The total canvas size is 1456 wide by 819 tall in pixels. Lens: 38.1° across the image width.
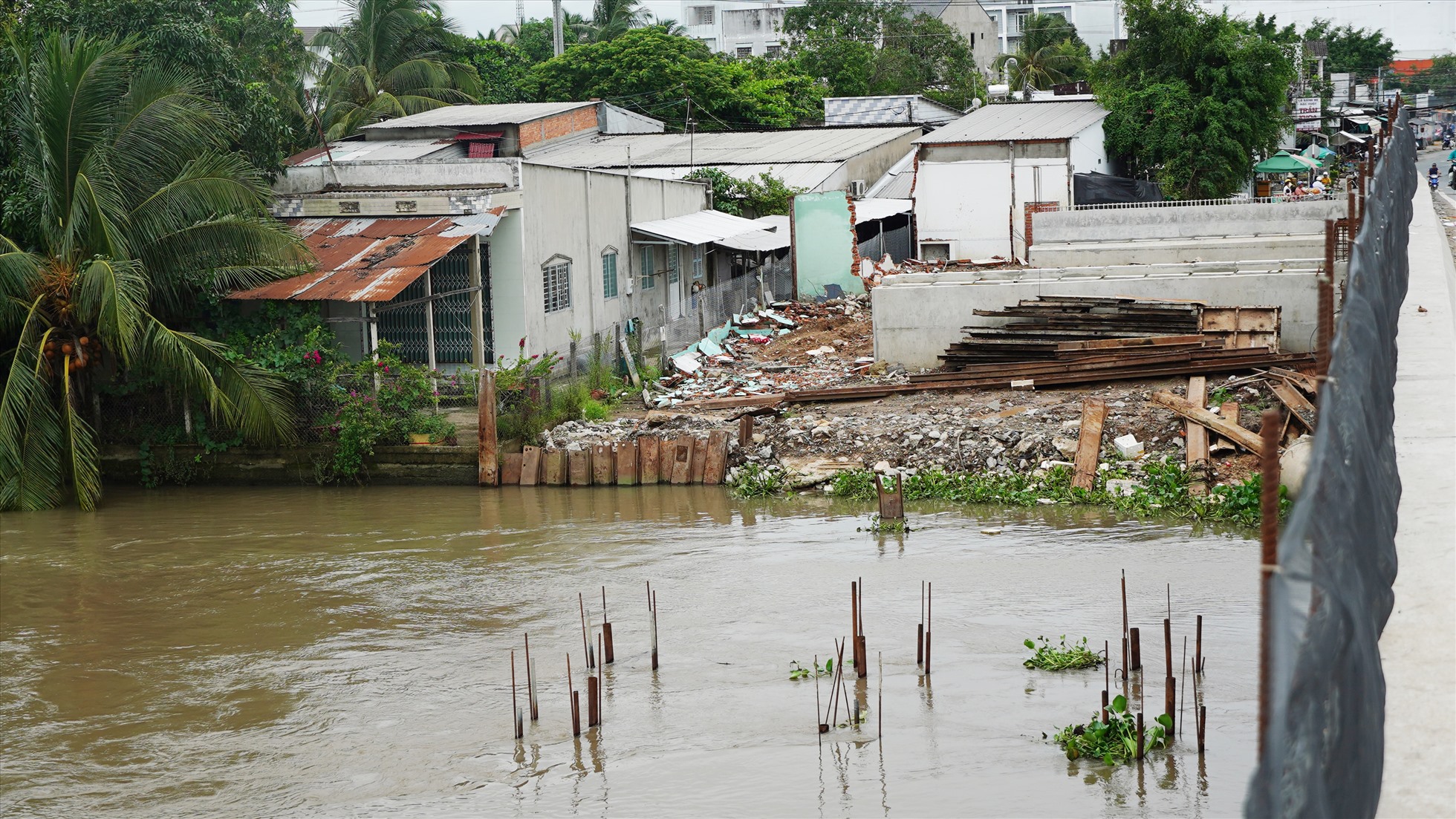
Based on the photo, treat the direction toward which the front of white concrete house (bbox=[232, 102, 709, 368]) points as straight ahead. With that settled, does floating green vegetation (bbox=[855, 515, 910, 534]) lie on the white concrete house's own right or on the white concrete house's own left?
on the white concrete house's own left

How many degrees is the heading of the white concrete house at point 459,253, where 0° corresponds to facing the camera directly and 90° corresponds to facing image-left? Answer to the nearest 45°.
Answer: approximately 45°

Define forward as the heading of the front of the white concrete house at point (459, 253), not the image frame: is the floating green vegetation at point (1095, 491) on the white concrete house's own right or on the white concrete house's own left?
on the white concrete house's own left

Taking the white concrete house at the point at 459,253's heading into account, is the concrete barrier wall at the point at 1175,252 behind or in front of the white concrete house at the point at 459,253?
behind

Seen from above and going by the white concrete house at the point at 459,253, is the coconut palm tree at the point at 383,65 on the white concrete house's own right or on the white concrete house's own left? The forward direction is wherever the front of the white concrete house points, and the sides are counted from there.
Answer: on the white concrete house's own right

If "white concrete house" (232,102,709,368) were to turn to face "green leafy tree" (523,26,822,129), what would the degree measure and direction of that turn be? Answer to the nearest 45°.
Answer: approximately 135° to its right

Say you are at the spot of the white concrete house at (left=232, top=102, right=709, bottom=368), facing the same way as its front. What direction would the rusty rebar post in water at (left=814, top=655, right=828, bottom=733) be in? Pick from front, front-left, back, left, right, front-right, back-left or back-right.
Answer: front-left

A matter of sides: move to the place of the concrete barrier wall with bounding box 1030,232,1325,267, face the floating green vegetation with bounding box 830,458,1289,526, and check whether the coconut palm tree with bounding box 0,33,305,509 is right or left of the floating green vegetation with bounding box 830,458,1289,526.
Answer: right

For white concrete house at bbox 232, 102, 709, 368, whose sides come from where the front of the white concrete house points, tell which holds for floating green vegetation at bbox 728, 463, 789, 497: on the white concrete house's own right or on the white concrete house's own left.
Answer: on the white concrete house's own left

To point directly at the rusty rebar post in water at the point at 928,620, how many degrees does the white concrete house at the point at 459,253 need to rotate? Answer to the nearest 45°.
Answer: approximately 45° to its left
